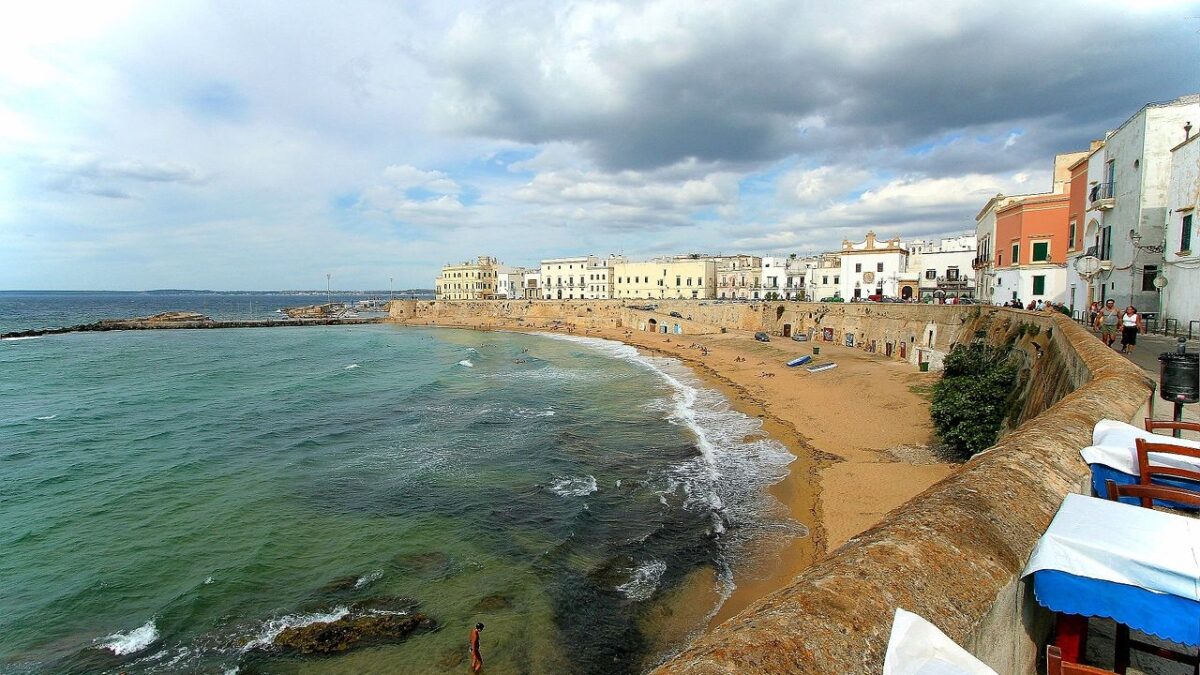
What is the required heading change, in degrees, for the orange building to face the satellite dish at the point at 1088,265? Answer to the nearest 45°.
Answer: approximately 45° to its left

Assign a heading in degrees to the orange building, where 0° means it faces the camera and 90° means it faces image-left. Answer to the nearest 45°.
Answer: approximately 45°

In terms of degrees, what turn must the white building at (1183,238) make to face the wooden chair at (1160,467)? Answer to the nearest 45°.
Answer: approximately 45° to its left

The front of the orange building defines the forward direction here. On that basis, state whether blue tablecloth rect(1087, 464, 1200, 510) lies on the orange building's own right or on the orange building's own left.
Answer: on the orange building's own left

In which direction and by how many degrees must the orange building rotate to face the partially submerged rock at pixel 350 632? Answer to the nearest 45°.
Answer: approximately 45° to its left

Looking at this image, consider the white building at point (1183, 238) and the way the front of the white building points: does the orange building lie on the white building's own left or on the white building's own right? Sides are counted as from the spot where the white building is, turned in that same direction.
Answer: on the white building's own right

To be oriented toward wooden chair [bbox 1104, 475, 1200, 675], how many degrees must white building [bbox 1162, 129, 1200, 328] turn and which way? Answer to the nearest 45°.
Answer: approximately 45° to its left

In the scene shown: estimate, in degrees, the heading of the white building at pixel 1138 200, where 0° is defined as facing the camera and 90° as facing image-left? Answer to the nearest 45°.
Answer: approximately 45°

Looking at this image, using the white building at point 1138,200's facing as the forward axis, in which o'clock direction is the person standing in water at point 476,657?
The person standing in water is roughly at 11 o'clock from the white building.
